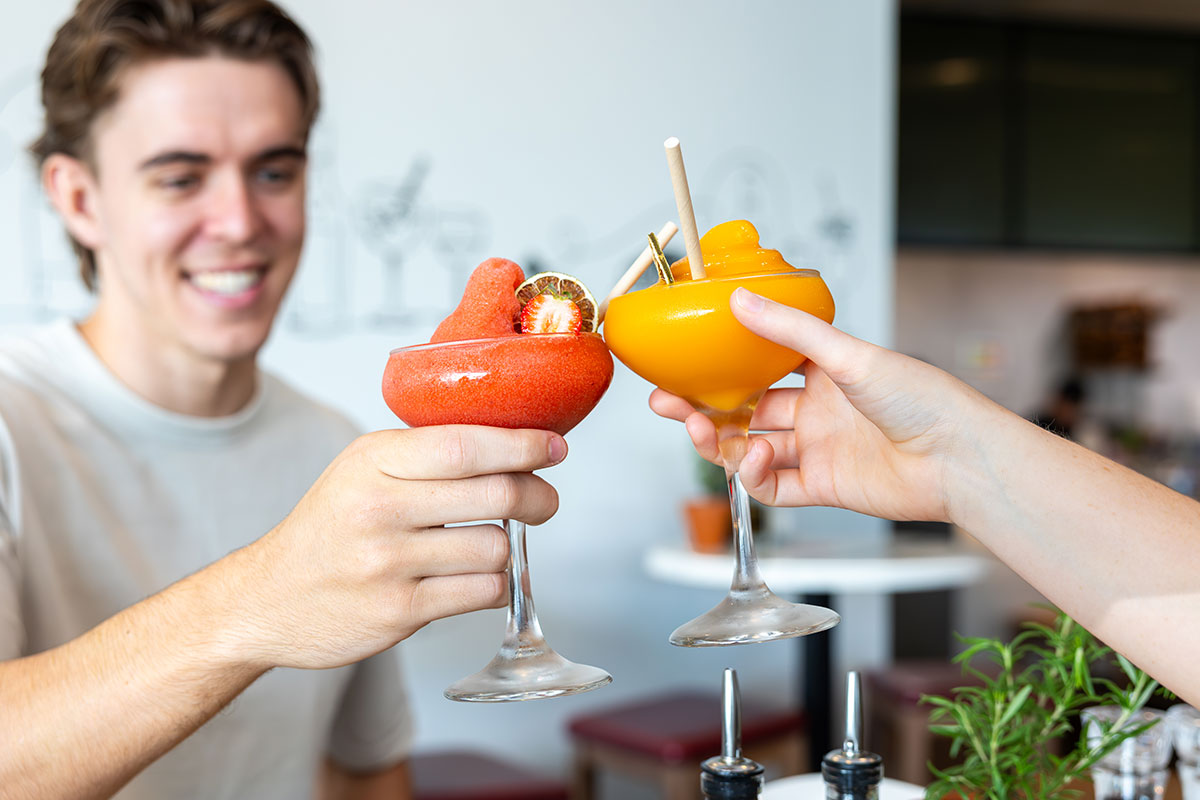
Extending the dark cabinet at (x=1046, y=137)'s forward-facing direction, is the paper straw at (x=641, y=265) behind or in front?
in front

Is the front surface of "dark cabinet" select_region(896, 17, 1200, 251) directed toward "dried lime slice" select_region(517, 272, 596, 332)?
yes

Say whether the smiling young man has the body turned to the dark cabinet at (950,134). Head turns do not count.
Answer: no

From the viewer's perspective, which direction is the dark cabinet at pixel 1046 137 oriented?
toward the camera

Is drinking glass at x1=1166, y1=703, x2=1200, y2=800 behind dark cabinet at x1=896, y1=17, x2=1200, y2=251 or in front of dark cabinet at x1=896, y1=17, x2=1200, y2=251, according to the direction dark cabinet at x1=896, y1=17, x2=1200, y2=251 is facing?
in front

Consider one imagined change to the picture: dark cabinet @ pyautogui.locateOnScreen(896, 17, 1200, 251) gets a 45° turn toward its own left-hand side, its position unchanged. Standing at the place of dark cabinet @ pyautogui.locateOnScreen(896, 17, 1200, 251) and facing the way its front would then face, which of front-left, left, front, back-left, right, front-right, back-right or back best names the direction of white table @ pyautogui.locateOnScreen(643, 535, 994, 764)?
front-right

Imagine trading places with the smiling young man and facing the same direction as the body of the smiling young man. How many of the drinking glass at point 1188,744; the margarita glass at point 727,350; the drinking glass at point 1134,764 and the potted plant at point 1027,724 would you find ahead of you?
4

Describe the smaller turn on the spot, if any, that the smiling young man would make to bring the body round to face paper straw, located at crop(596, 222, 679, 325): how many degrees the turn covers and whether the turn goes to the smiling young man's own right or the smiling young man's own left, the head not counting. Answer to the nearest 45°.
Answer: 0° — they already face it

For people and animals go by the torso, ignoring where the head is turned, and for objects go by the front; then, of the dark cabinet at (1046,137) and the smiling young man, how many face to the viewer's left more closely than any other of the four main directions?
0

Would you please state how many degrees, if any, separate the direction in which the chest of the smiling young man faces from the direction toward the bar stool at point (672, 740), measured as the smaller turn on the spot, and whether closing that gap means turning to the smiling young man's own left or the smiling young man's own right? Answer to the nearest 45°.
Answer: approximately 90° to the smiling young man's own left

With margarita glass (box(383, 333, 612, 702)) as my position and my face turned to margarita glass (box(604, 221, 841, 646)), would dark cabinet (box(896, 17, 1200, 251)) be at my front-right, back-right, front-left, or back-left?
front-left

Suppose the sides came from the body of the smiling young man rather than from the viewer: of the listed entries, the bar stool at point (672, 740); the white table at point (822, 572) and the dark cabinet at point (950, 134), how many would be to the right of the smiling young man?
0

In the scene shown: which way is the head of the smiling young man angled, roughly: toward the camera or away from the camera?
toward the camera

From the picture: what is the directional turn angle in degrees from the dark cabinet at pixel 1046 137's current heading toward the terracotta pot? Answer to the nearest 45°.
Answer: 0° — it already faces it

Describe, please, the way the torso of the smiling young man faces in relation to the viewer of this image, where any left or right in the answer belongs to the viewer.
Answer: facing the viewer and to the right of the viewer

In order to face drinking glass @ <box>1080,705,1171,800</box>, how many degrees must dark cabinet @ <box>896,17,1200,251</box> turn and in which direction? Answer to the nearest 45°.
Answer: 0° — it already faces it
